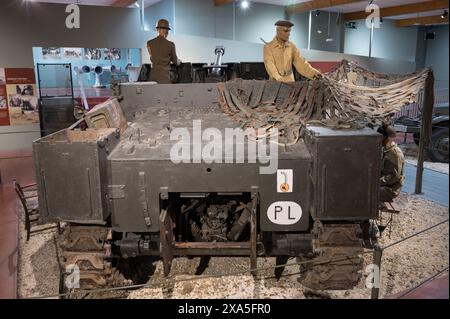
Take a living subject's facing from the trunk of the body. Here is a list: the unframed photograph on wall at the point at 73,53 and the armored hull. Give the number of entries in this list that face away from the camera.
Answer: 1

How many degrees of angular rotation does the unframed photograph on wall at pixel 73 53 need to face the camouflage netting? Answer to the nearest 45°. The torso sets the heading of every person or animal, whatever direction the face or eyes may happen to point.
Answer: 0° — it already faces it

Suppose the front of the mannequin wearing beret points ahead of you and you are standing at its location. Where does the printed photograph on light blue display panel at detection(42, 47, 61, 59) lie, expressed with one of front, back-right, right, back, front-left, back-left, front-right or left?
back

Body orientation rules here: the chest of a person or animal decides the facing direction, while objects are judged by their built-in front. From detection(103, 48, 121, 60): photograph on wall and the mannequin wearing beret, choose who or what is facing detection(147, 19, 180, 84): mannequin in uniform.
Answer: the photograph on wall

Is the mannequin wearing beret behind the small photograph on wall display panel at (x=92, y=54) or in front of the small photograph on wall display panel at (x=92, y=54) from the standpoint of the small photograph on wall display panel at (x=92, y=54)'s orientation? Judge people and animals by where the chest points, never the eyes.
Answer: in front

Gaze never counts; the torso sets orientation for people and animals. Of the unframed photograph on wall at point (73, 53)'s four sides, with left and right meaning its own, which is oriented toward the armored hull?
front

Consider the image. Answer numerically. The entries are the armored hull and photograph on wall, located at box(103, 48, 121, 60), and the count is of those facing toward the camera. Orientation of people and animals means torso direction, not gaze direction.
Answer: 1

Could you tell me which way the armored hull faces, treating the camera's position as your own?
facing away from the viewer

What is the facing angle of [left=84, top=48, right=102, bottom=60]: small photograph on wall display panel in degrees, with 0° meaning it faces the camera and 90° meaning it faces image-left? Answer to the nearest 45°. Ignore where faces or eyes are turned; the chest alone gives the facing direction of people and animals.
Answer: approximately 0°

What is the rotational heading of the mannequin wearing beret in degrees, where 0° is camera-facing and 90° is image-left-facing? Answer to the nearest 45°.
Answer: approximately 315°
